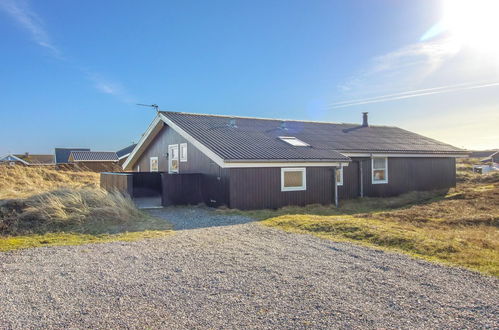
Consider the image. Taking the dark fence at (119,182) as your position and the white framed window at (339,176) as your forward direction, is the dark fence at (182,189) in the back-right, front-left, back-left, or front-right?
front-right

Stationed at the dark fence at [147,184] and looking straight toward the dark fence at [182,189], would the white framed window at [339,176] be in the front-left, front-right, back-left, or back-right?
front-left
